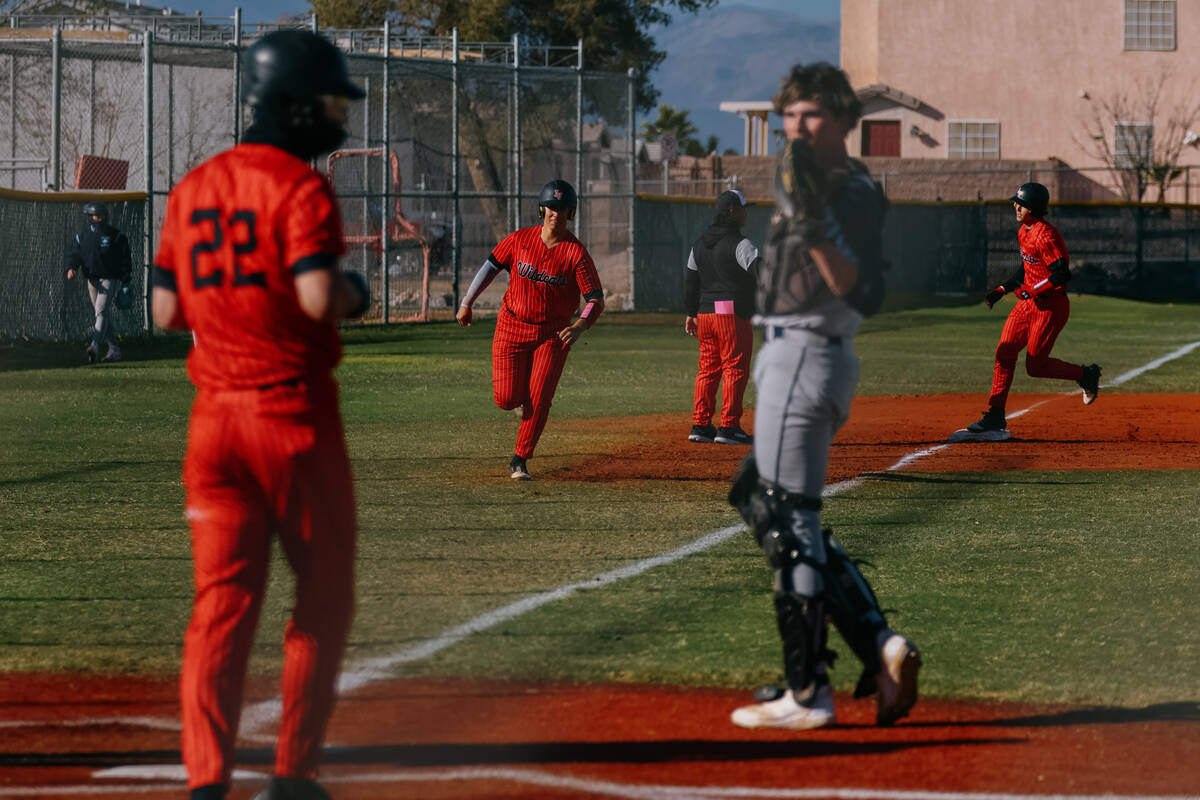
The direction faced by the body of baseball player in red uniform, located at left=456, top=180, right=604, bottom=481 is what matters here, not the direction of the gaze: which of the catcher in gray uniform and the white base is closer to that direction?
the catcher in gray uniform

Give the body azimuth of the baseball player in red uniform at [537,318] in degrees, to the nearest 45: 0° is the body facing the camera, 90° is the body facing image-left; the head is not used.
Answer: approximately 0°

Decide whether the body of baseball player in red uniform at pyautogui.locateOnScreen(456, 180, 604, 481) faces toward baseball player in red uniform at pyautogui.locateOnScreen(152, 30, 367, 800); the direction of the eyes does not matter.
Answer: yes

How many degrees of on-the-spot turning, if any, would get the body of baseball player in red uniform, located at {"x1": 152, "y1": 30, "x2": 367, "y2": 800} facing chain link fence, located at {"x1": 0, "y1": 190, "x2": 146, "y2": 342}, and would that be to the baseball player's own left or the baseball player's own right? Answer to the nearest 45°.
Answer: approximately 45° to the baseball player's own left

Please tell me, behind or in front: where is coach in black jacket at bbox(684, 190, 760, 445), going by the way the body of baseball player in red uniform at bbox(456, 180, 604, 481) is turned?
behind

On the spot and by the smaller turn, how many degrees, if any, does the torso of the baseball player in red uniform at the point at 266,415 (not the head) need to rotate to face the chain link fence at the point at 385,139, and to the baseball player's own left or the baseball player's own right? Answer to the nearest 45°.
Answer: approximately 45° to the baseball player's own left

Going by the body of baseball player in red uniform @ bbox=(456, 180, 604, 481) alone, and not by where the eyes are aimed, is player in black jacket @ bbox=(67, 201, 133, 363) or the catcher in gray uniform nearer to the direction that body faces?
the catcher in gray uniform
